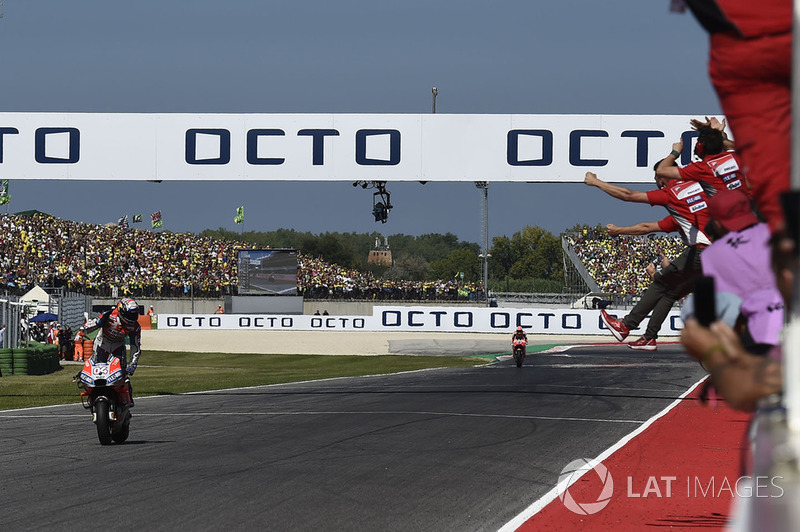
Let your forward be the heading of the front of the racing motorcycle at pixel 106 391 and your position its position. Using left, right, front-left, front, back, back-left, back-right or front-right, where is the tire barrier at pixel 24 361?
back

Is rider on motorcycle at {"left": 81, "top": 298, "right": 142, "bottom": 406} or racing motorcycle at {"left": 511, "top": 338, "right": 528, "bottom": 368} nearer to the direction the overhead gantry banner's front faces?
the rider on motorcycle

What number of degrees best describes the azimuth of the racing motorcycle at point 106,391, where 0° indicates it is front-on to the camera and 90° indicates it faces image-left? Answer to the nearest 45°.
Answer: approximately 0°

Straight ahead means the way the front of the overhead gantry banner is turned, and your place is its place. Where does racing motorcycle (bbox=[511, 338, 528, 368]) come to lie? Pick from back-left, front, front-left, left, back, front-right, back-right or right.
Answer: back-left

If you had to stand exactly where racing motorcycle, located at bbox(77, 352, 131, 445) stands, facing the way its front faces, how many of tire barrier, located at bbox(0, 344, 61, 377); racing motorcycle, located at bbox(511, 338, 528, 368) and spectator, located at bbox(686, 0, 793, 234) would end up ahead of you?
1

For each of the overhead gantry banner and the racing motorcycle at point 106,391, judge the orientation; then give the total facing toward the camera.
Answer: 2

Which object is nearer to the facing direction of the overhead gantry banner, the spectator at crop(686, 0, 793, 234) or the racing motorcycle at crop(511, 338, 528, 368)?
the spectator

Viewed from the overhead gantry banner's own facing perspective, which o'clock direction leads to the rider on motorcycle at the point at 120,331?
The rider on motorcycle is roughly at 12 o'clock from the overhead gantry banner.

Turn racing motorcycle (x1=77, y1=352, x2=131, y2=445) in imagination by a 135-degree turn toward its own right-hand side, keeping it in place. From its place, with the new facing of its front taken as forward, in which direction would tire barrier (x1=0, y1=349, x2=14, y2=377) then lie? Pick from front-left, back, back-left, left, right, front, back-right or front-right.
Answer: front-right
